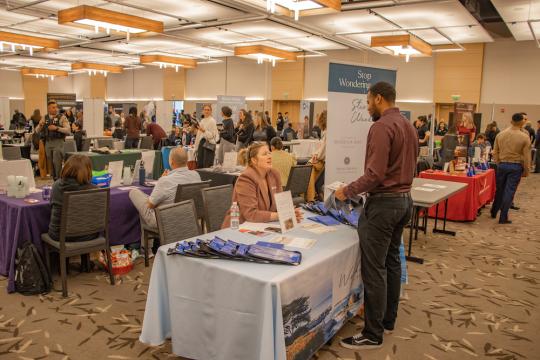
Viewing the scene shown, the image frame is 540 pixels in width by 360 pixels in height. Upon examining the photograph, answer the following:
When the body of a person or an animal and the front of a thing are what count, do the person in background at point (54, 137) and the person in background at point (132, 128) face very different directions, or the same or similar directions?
very different directions

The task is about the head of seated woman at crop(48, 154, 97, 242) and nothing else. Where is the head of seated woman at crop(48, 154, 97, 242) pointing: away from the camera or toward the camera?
away from the camera

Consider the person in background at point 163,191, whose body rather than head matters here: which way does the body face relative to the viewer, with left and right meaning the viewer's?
facing away from the viewer and to the left of the viewer

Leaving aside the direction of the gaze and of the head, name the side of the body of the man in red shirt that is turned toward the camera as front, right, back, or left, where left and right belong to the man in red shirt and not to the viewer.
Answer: left

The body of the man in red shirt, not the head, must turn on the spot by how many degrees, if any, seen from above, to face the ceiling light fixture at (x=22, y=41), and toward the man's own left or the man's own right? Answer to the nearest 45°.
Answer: approximately 45° to the man's own right

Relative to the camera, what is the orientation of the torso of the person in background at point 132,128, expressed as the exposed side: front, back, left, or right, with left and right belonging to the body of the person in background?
back

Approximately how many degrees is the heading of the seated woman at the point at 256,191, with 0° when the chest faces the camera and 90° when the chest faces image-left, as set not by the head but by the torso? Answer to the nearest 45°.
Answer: approximately 315°

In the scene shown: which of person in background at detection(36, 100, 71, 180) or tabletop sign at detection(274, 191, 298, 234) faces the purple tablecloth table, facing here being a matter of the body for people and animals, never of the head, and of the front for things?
the person in background

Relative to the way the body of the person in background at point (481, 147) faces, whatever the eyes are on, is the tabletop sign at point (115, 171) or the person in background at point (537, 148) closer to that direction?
the tabletop sign
